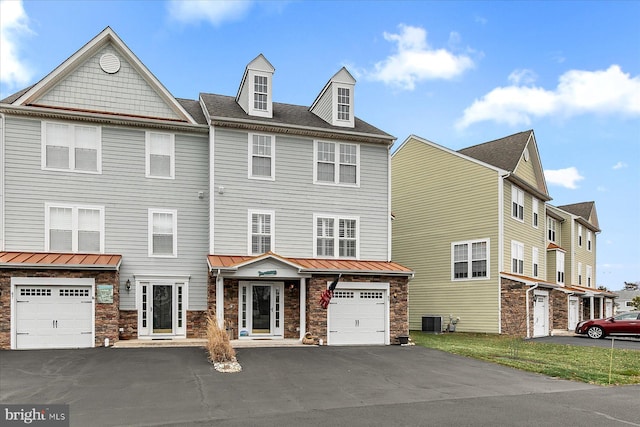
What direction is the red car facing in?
to the viewer's left

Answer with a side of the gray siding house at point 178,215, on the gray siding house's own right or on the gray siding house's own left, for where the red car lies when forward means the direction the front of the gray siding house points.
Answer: on the gray siding house's own left

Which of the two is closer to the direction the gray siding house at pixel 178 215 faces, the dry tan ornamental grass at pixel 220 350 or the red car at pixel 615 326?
the dry tan ornamental grass

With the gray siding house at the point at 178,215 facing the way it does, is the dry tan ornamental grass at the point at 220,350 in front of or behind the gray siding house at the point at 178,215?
in front

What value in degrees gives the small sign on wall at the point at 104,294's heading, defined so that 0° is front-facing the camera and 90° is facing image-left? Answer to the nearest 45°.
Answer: approximately 0°

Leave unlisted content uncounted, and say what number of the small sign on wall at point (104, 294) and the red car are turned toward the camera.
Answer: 1

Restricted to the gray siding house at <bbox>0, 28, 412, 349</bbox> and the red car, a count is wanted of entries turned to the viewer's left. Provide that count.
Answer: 1

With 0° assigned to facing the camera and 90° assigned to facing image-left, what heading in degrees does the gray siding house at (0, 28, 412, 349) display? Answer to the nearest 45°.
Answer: approximately 0°

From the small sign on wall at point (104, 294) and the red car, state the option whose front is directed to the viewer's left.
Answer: the red car

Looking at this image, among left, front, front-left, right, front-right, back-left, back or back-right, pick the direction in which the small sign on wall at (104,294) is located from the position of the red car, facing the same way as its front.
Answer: front-left
